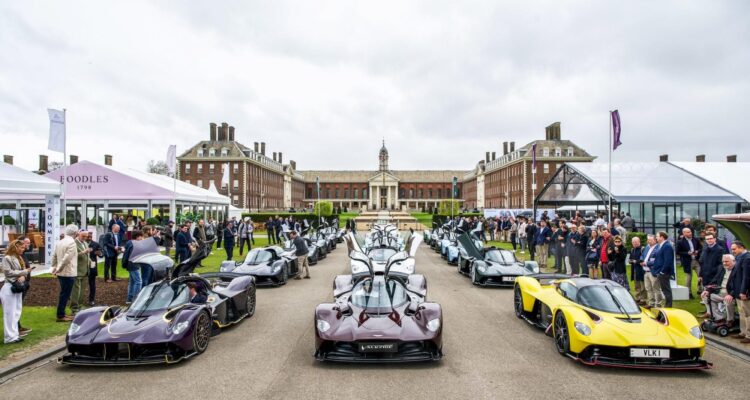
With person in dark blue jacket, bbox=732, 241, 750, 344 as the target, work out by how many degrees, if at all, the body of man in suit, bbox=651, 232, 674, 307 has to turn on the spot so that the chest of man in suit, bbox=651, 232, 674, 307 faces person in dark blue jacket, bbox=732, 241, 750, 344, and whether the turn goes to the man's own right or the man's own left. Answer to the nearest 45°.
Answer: approximately 135° to the man's own left

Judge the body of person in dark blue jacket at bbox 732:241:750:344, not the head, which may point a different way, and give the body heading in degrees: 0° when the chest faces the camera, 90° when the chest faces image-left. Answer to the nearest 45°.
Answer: approximately 90°

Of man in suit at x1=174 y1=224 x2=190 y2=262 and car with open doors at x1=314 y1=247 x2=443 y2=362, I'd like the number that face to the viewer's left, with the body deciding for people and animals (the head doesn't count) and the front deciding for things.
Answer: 0

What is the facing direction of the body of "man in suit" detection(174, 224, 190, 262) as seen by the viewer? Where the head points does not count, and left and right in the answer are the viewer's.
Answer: facing the viewer and to the right of the viewer

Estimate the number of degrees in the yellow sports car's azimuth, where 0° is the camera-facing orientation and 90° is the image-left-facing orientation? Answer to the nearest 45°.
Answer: approximately 315°

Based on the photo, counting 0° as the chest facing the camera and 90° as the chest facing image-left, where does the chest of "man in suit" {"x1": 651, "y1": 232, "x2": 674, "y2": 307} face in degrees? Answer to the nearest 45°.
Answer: approximately 90°

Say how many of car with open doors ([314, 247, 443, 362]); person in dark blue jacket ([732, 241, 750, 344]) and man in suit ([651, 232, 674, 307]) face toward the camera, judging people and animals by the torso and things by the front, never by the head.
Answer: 1

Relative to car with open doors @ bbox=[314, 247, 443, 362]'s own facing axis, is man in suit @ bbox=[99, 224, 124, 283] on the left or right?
on its right

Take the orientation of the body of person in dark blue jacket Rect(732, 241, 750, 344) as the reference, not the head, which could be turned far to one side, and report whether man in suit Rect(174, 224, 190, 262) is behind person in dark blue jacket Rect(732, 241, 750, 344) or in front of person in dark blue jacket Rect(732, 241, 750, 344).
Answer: in front

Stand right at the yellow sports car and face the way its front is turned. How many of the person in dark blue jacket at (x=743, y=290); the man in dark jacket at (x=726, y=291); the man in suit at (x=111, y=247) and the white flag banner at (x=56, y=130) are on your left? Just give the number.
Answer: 2

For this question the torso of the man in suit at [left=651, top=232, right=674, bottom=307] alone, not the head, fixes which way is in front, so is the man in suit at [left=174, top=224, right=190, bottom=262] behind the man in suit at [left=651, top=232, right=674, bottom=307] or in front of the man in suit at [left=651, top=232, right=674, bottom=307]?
in front
